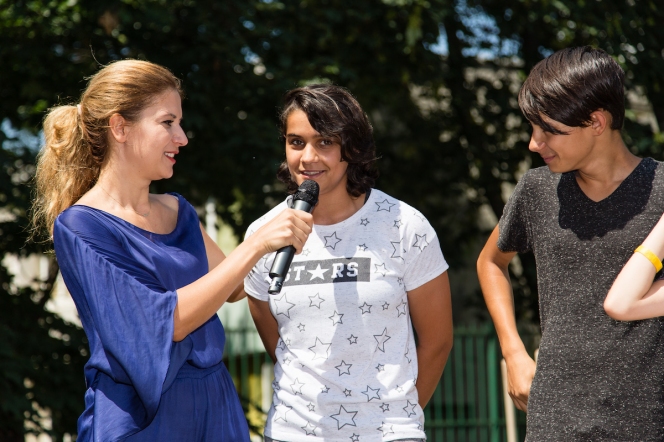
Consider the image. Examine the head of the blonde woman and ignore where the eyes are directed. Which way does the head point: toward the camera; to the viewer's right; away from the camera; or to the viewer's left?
to the viewer's right

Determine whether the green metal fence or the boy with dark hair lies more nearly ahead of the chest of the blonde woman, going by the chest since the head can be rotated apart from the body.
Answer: the boy with dark hair

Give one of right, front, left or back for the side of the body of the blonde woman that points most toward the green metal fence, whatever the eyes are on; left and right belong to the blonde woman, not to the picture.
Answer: left

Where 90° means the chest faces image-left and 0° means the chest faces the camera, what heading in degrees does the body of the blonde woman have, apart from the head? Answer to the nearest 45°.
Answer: approximately 315°

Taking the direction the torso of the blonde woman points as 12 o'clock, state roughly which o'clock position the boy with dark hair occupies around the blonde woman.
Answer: The boy with dark hair is roughly at 11 o'clock from the blonde woman.
